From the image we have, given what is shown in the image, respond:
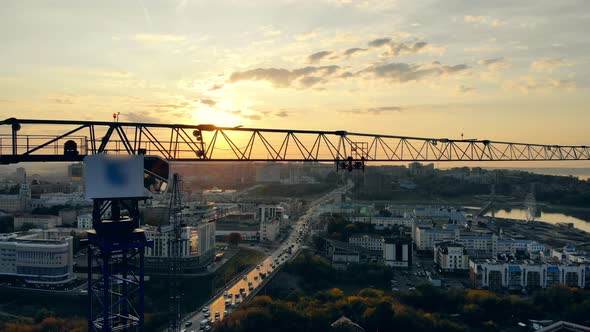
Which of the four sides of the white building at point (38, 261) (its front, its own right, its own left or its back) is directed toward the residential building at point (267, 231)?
left

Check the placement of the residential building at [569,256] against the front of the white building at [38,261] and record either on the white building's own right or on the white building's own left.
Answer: on the white building's own left

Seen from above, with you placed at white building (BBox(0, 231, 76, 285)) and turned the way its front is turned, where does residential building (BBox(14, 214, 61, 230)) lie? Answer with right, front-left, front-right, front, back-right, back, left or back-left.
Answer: back

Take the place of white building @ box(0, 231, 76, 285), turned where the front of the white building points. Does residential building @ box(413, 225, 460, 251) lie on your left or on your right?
on your left

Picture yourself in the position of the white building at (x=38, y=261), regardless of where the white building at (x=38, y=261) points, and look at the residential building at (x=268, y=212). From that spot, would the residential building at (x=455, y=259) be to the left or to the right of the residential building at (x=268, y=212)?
right

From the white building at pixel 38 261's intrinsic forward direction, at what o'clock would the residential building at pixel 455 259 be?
The residential building is roughly at 10 o'clock from the white building.

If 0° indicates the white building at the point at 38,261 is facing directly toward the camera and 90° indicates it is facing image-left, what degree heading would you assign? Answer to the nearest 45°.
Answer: approximately 0°

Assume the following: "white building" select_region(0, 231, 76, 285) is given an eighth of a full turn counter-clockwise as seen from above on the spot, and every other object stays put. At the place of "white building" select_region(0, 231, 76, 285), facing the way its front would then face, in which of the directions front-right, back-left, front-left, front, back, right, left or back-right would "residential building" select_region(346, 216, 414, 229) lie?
front-left

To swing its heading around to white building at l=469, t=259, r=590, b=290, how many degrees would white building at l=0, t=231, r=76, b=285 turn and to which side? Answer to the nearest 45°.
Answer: approximately 45° to its left

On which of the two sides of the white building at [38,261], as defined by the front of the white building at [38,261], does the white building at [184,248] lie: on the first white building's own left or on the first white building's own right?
on the first white building's own left
